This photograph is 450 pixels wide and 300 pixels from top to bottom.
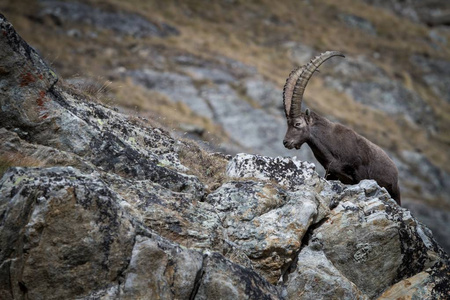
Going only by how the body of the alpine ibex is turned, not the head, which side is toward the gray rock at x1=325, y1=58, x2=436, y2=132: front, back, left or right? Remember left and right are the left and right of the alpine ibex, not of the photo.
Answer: right

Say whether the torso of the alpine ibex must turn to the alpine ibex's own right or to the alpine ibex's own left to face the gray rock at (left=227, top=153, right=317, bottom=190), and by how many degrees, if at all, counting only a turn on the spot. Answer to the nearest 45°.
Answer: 0° — it already faces it

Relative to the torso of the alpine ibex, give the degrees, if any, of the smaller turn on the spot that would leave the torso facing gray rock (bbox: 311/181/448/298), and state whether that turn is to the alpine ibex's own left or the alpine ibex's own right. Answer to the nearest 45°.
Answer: approximately 90° to the alpine ibex's own left

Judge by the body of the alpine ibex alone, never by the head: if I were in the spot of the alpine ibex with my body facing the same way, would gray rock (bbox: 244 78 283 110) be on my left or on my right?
on my right

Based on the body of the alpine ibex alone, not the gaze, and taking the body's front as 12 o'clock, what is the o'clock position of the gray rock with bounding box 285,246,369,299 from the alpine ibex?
The gray rock is roughly at 9 o'clock from the alpine ibex.

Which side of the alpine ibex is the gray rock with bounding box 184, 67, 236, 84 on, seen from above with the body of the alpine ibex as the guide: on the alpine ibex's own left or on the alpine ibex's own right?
on the alpine ibex's own right

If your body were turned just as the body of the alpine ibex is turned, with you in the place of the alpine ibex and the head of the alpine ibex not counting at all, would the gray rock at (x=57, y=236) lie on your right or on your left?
on your left

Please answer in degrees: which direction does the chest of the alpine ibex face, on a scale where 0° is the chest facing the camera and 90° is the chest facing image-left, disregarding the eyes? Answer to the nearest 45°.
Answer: approximately 90°
